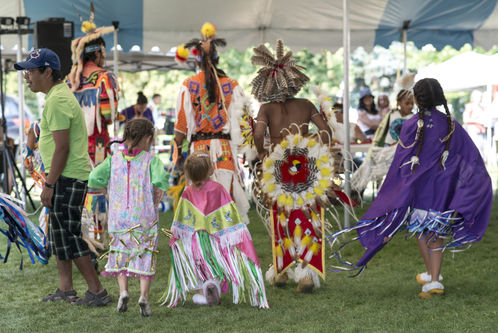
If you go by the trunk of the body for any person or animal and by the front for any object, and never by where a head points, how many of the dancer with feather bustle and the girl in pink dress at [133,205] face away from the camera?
2

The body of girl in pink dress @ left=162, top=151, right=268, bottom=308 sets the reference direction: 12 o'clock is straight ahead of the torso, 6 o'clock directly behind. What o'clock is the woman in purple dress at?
The woman in purple dress is roughly at 3 o'clock from the girl in pink dress.

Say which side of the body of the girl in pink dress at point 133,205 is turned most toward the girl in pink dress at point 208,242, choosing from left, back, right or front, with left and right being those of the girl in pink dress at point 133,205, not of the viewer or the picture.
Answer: right

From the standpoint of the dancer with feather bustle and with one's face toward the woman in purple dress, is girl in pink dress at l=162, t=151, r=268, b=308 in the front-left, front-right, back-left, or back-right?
back-right

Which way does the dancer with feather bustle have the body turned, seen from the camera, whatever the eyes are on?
away from the camera

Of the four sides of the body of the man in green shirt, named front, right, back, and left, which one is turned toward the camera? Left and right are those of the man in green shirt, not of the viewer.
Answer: left

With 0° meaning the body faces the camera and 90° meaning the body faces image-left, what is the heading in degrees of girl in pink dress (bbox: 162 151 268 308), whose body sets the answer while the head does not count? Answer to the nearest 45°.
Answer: approximately 180°

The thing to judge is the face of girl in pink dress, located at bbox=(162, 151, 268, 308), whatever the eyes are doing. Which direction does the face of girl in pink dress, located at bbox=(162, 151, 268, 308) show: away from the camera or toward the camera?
away from the camera

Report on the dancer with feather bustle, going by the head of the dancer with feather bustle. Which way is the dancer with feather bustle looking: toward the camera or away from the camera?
away from the camera

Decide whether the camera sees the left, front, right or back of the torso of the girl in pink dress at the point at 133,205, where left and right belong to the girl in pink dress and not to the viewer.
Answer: back

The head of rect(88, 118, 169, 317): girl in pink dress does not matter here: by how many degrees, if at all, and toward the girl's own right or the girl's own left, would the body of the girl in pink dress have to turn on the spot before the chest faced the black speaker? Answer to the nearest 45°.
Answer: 0° — they already face it
